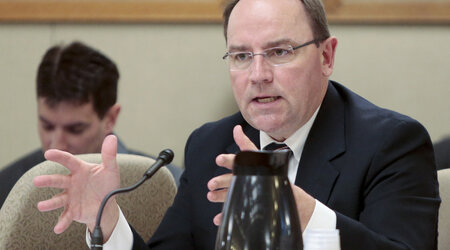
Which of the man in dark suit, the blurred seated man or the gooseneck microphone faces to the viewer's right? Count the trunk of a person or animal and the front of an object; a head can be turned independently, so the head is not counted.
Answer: the gooseneck microphone

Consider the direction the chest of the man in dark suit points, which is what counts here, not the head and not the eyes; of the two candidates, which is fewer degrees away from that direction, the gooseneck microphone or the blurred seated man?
the gooseneck microphone

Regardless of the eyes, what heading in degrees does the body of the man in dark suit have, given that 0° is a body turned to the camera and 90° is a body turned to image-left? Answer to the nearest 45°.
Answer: approximately 45°

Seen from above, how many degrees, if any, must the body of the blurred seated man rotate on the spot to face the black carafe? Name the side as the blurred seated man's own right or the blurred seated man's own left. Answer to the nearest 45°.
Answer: approximately 45° to the blurred seated man's own left

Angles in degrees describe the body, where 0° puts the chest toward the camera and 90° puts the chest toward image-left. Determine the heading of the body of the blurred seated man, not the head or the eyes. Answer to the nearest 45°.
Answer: approximately 45°

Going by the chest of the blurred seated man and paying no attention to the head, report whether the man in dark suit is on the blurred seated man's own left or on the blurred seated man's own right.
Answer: on the blurred seated man's own left

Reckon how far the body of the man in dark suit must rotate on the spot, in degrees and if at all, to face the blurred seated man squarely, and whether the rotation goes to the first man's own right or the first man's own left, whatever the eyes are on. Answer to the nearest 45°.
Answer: approximately 90° to the first man's own right

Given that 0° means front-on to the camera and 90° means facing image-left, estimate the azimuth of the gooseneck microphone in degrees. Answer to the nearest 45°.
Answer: approximately 270°

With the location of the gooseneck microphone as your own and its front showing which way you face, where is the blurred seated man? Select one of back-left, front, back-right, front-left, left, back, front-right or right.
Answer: left

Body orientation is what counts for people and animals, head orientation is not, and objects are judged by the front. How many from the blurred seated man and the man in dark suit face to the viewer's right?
0

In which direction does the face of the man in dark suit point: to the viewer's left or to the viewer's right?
to the viewer's left

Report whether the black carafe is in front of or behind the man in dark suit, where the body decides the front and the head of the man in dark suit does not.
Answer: in front

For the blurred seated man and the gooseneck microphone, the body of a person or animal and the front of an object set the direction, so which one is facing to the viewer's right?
the gooseneck microphone
